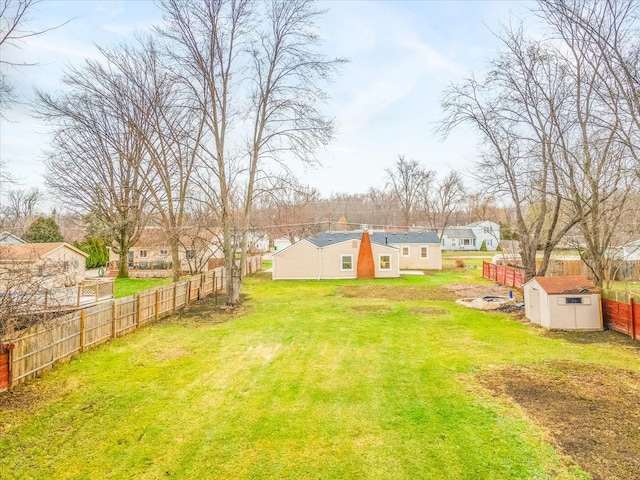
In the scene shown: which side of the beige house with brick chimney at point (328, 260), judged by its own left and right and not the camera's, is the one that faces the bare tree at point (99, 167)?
left

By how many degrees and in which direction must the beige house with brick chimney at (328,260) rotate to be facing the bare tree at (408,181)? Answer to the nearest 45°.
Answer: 0° — it already faces it

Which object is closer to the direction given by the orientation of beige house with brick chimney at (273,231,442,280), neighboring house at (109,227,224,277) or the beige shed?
the neighboring house

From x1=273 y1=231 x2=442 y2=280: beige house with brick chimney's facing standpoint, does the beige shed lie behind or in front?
behind

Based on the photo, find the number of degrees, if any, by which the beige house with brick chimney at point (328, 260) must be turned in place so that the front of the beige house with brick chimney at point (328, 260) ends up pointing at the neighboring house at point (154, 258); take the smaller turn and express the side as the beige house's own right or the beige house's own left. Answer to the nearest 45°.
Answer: approximately 90° to the beige house's own left

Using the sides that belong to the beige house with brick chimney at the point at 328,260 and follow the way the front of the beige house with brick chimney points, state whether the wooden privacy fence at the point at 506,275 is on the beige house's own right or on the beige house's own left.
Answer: on the beige house's own right

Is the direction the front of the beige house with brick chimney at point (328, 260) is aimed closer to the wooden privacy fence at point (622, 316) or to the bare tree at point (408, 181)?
the bare tree

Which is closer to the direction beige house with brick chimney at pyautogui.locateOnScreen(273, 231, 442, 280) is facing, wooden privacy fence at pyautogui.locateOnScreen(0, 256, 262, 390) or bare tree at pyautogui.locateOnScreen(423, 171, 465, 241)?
the bare tree

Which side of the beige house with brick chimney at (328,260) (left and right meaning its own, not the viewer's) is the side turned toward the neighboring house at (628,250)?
right

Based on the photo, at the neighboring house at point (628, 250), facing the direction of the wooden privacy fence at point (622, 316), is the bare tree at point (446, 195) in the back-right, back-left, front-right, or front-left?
back-right

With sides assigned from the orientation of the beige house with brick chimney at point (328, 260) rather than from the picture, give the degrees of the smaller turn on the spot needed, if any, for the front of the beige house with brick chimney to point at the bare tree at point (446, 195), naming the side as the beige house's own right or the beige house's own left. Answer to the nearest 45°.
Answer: approximately 45° to the beige house's own right

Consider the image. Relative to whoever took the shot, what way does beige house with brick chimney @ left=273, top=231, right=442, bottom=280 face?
facing away from the viewer

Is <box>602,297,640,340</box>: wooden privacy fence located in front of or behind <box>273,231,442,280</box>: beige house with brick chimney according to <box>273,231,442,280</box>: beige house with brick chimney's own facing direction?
behind
